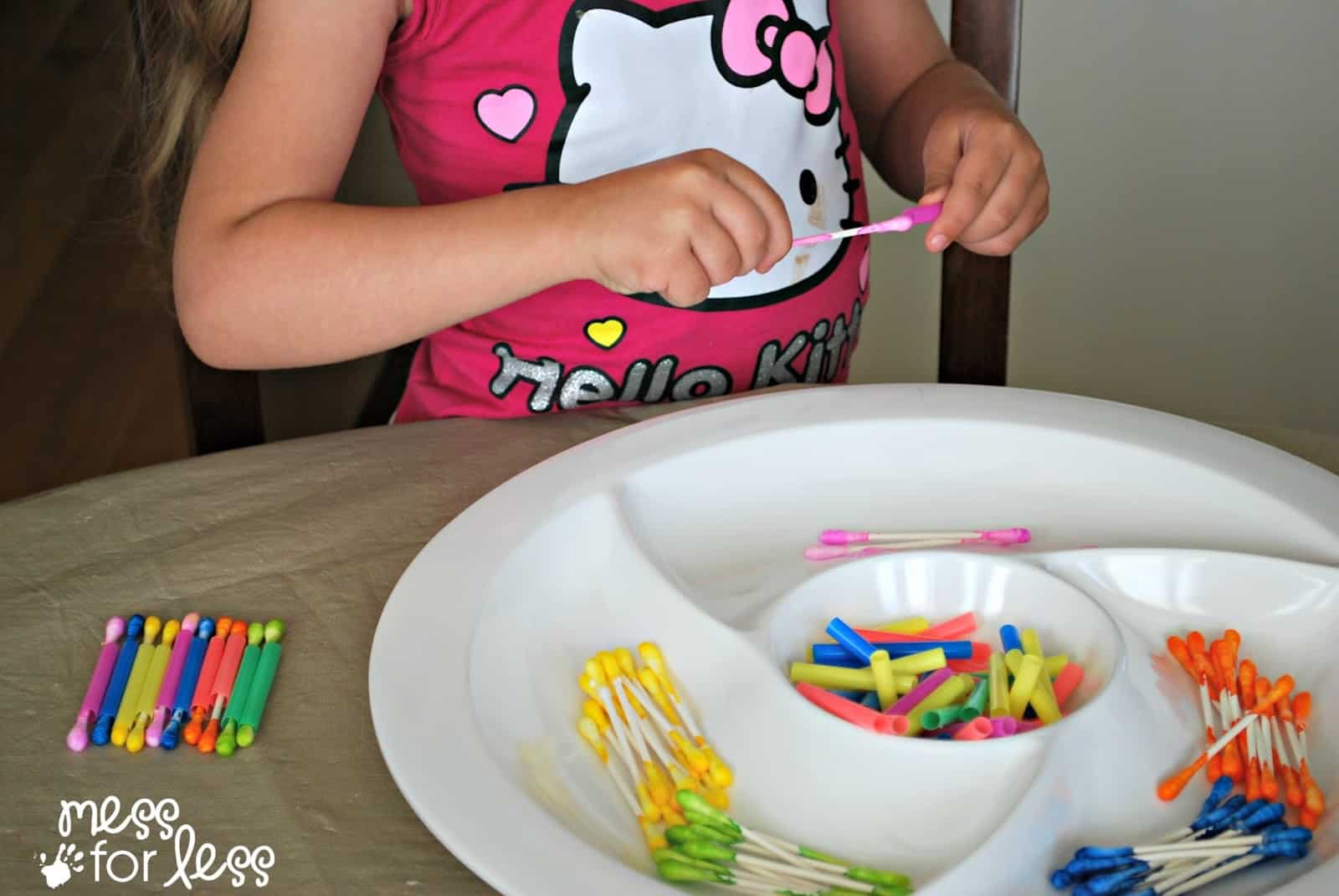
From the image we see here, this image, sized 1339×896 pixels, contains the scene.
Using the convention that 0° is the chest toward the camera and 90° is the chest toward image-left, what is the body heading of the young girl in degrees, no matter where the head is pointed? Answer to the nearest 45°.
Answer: approximately 315°
